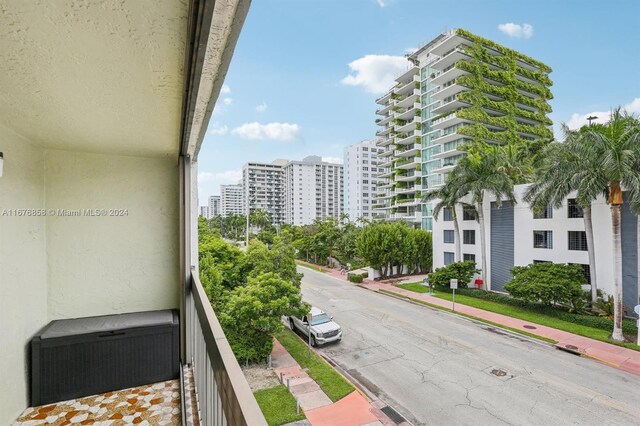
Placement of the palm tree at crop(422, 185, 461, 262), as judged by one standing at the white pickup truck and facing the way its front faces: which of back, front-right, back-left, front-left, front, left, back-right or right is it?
left

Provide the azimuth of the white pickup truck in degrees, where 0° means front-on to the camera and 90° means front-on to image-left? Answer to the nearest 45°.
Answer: approximately 315°

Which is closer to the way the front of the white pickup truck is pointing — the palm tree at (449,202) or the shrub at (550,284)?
the shrub

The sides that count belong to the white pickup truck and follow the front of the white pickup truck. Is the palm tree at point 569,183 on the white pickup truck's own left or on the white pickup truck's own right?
on the white pickup truck's own left

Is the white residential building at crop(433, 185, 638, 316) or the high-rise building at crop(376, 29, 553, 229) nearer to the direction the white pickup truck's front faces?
the white residential building

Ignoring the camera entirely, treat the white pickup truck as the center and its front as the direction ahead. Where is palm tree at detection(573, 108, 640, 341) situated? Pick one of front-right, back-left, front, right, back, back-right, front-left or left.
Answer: front-left

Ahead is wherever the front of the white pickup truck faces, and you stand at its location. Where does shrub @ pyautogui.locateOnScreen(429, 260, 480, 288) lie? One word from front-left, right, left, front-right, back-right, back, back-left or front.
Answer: left

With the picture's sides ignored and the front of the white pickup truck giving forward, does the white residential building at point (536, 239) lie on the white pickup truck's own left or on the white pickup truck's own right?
on the white pickup truck's own left

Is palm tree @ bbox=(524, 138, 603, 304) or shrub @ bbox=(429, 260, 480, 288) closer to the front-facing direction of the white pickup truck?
the palm tree

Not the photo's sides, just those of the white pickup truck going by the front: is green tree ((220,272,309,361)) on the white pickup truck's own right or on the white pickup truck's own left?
on the white pickup truck's own right

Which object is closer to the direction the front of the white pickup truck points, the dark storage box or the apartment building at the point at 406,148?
the dark storage box

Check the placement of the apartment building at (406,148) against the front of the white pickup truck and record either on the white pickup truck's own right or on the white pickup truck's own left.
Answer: on the white pickup truck's own left
